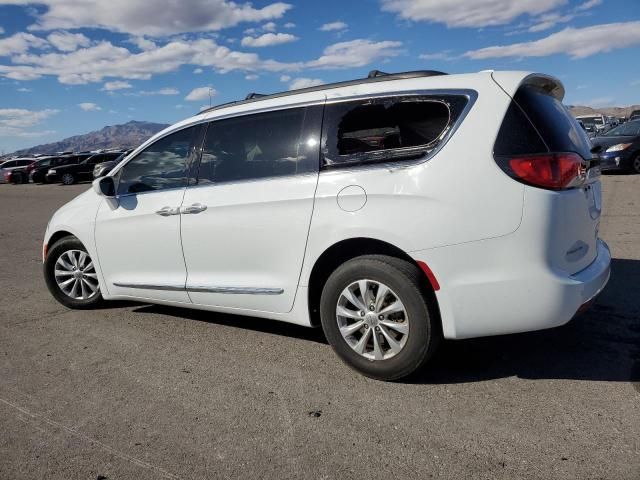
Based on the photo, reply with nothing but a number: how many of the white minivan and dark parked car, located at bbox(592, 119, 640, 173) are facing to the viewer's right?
0

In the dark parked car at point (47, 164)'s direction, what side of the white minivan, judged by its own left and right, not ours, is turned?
front

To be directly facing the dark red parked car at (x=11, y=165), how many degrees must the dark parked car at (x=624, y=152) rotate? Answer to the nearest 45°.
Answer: approximately 45° to its right

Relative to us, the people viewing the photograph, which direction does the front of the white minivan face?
facing away from the viewer and to the left of the viewer

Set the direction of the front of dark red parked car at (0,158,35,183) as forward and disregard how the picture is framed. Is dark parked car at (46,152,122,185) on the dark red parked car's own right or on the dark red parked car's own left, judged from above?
on the dark red parked car's own left

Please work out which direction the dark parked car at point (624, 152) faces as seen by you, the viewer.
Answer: facing the viewer and to the left of the viewer

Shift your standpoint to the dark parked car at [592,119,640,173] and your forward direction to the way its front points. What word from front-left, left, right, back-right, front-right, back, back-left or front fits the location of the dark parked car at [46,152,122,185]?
front-right

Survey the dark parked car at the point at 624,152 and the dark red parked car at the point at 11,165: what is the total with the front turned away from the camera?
0

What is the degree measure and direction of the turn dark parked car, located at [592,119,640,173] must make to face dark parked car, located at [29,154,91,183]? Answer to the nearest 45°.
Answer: approximately 45° to its right
